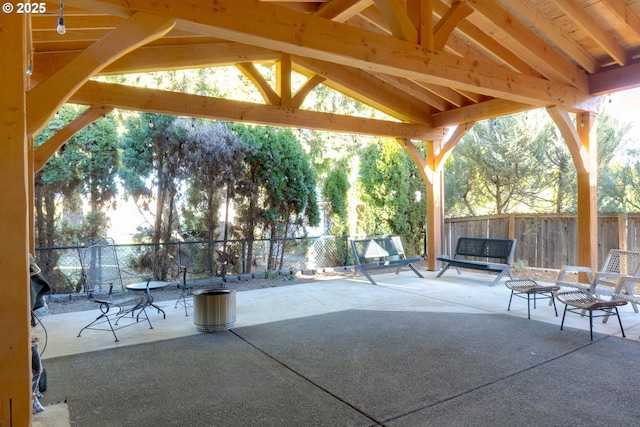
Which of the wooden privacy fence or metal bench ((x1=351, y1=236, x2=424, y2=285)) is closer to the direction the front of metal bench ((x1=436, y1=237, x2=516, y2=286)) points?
the metal bench

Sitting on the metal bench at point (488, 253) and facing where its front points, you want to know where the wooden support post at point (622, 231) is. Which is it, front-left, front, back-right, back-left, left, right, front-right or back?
back-left

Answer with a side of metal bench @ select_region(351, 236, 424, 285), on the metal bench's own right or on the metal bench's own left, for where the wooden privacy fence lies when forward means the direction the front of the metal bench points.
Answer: on the metal bench's own left

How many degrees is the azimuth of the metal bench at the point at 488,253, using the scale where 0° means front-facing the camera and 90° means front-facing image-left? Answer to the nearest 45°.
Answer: approximately 45°

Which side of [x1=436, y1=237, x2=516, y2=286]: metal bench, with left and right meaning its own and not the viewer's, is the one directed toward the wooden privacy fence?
back
